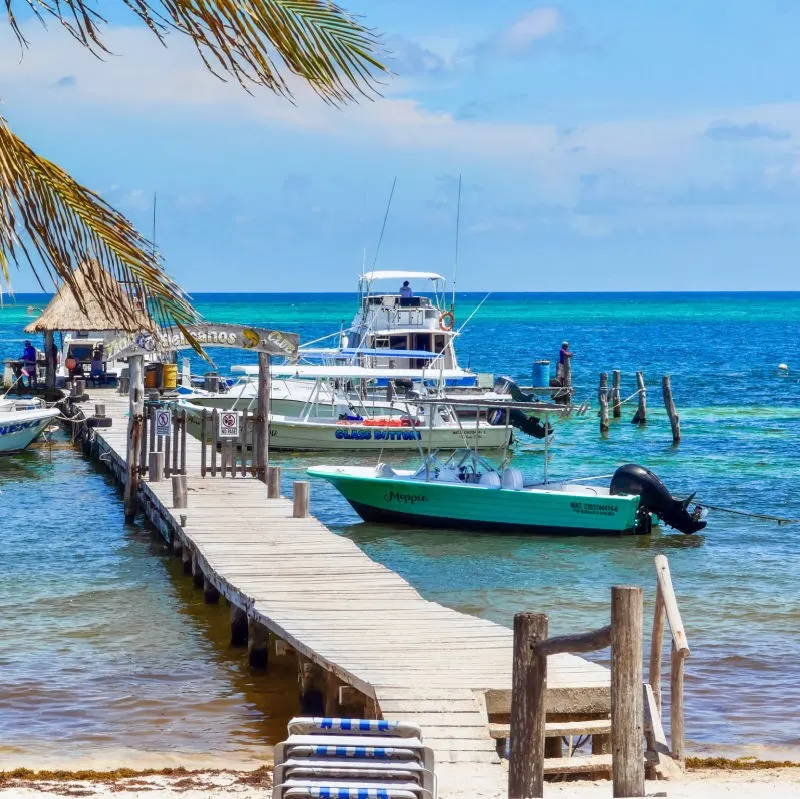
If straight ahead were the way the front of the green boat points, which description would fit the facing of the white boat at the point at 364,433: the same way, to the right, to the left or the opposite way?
the same way

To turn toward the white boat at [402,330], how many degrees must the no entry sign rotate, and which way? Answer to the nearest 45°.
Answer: approximately 180°

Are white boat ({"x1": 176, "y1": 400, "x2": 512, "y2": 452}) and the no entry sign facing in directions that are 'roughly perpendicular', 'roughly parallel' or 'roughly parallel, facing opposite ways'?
roughly perpendicular

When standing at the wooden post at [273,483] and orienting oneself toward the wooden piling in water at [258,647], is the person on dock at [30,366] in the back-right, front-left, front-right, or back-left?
back-right

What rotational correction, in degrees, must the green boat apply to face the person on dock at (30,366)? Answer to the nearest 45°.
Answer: approximately 45° to its right

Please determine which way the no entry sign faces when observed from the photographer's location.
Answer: facing the viewer

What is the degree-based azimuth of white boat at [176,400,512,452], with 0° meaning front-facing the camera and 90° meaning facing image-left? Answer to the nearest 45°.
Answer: approximately 90°

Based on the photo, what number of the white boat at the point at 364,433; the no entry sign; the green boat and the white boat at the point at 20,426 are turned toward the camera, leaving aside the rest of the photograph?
1

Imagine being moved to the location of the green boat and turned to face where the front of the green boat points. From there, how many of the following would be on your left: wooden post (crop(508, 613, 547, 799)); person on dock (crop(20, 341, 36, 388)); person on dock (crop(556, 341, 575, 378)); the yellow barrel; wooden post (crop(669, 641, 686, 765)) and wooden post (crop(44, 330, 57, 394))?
2

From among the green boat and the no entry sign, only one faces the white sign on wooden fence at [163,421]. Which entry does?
the green boat

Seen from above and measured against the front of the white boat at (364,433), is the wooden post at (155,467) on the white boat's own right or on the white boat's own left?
on the white boat's own left

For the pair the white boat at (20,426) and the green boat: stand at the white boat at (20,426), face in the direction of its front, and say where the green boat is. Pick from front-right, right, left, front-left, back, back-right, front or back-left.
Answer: front-right

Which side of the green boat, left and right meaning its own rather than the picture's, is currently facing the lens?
left

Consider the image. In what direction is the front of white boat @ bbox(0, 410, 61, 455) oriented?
to the viewer's right

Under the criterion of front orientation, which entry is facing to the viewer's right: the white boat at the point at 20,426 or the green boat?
the white boat

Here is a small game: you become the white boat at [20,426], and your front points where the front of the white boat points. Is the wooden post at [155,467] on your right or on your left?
on your right

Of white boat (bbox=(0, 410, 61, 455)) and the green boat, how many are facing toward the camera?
0

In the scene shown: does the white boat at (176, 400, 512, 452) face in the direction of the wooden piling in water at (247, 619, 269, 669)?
no
